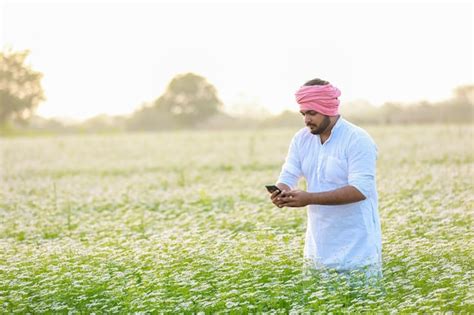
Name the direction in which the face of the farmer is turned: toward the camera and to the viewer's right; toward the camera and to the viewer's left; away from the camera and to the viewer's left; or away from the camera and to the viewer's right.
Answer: toward the camera and to the viewer's left
